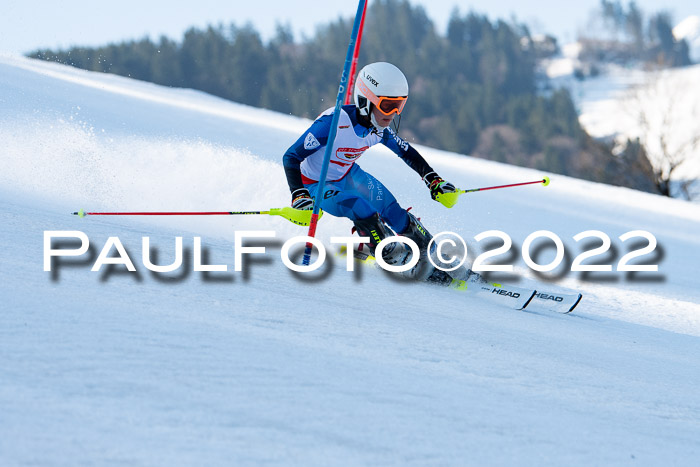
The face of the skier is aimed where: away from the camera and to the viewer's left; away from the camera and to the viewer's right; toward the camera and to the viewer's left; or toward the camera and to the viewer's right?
toward the camera and to the viewer's right

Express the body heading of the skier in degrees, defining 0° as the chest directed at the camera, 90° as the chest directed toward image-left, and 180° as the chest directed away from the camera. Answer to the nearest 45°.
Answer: approximately 315°
